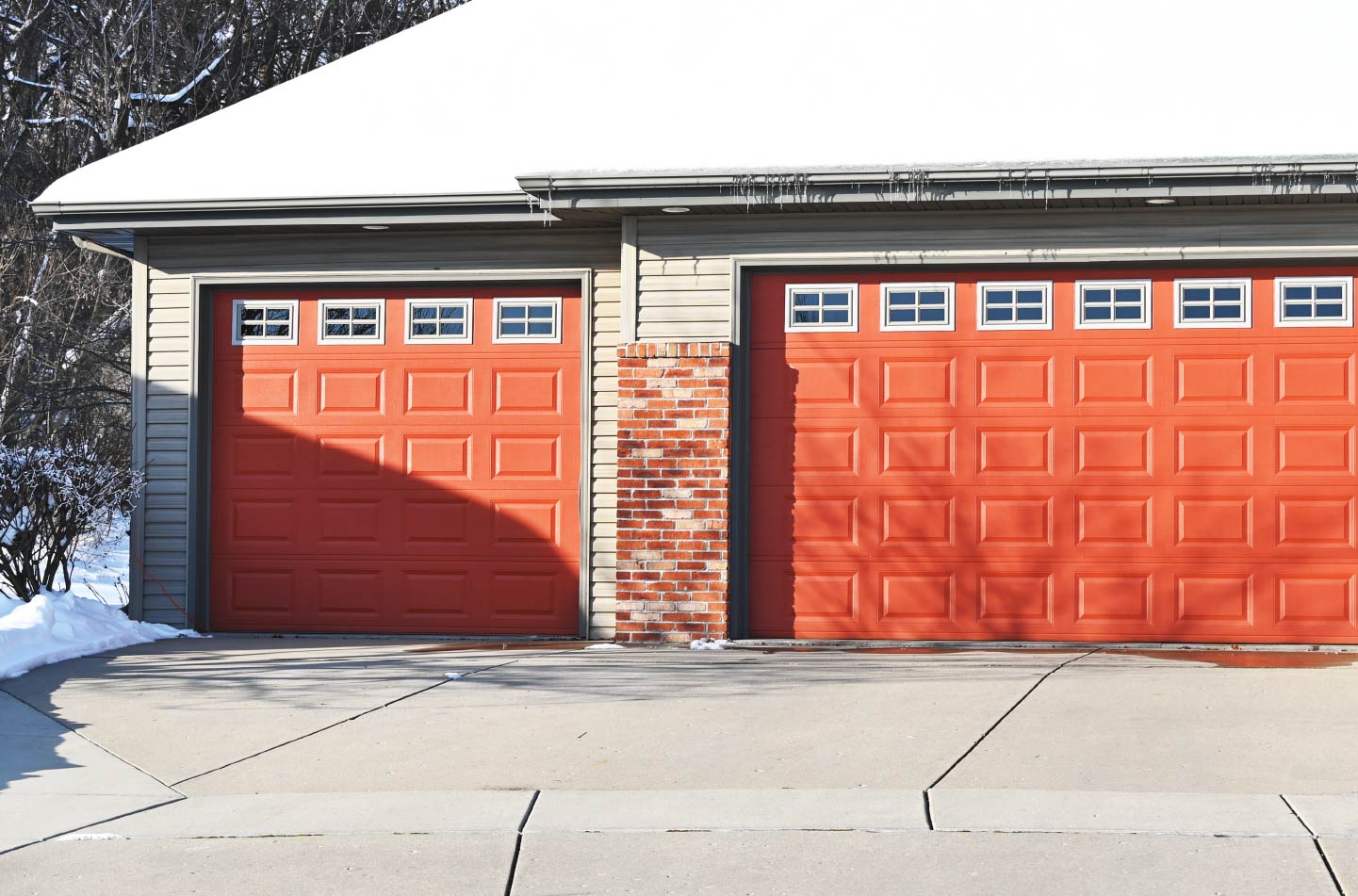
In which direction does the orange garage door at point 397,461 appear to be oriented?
toward the camera

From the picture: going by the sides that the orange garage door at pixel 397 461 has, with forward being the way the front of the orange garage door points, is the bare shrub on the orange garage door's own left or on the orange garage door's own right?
on the orange garage door's own right

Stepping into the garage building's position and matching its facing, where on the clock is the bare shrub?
The bare shrub is roughly at 3 o'clock from the garage building.

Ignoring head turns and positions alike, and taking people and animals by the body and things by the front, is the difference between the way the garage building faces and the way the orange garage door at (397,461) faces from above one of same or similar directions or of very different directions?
same or similar directions

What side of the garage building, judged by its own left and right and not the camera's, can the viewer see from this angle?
front
